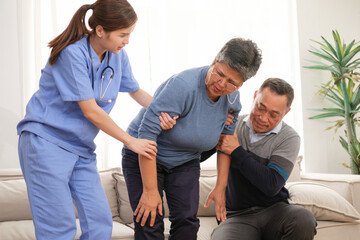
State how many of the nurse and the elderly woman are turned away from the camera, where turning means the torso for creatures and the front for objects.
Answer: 0

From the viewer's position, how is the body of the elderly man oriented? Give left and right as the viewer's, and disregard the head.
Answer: facing the viewer and to the left of the viewer

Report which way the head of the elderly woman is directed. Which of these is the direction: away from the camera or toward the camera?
toward the camera

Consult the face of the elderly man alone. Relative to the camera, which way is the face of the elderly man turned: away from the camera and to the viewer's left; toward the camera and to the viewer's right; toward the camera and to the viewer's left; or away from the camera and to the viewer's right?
toward the camera and to the viewer's left

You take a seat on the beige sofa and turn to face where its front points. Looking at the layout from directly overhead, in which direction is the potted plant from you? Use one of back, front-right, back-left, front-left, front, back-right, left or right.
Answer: back-left

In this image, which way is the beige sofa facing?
toward the camera

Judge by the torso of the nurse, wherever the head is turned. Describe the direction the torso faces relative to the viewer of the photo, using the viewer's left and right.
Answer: facing the viewer and to the right of the viewer

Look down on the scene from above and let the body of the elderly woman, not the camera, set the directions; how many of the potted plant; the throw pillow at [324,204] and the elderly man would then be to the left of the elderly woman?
3

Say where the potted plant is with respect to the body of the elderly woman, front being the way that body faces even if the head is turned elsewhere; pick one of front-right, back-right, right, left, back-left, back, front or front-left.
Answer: left

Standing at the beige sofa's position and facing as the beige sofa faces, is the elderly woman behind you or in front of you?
in front
